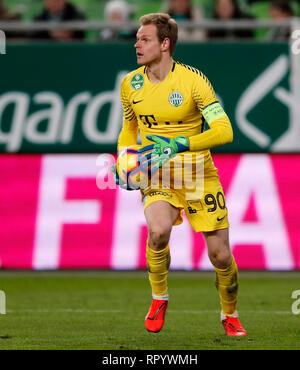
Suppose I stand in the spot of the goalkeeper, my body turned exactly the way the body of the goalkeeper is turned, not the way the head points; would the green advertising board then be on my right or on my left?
on my right

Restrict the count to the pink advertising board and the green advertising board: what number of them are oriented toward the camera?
2

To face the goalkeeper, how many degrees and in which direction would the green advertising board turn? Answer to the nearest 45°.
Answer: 0° — it already faces them

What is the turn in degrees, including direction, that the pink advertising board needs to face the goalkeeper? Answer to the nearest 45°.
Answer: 0° — it already faces them
